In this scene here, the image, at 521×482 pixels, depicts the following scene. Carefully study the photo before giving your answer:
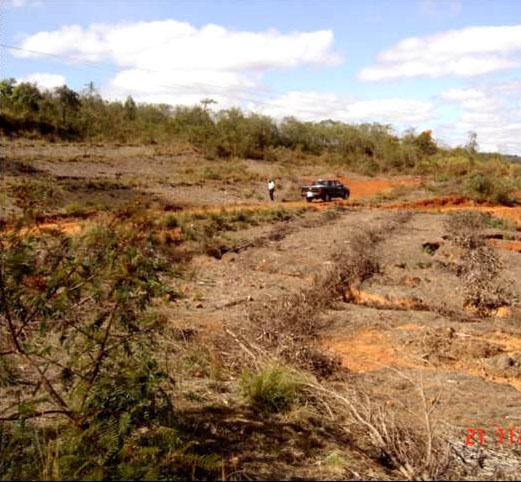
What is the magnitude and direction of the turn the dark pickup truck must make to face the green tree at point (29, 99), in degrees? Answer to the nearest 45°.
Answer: approximately 90° to its right

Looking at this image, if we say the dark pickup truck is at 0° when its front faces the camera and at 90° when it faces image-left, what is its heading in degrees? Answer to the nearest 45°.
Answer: approximately 45°

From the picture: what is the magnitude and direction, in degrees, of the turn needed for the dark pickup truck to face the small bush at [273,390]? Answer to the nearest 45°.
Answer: approximately 45° to its left

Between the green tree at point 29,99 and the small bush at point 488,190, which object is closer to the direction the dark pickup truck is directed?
the green tree

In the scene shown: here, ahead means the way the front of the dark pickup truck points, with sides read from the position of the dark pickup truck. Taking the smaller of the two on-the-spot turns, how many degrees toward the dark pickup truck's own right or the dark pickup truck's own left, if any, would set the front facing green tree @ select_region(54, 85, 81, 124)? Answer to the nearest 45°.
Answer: approximately 90° to the dark pickup truck's own right
